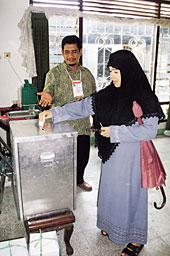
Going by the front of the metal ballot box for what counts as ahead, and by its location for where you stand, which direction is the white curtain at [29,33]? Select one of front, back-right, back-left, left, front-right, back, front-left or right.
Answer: back

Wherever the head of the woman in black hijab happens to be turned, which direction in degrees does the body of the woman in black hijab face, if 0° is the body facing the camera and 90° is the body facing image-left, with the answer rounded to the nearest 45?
approximately 45°

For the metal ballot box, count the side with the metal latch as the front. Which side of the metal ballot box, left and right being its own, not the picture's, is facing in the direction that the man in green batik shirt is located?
back

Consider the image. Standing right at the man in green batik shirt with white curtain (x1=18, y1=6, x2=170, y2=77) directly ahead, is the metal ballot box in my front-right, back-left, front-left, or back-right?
back-left

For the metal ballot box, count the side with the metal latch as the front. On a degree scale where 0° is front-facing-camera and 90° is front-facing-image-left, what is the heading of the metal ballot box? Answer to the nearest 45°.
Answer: approximately 0°
